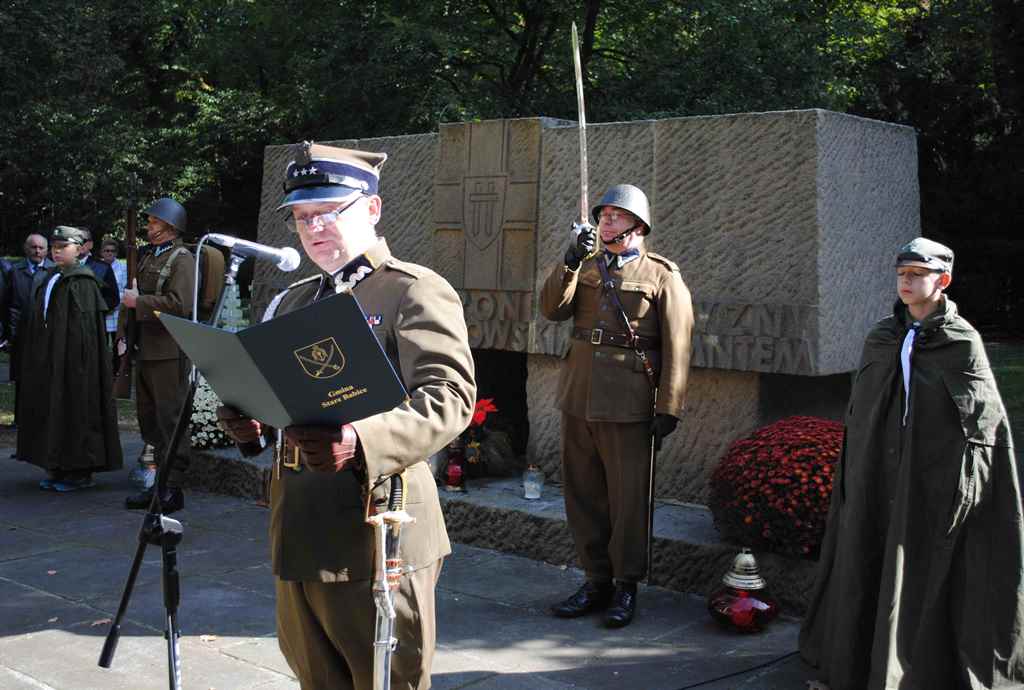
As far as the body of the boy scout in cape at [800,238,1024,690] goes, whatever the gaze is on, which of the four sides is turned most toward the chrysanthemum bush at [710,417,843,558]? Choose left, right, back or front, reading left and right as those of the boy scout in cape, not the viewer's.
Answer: right

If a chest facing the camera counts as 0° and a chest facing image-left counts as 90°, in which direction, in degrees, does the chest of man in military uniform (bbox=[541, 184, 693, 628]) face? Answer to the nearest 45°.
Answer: approximately 45°

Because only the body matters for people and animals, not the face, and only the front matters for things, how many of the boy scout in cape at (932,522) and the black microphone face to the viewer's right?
1

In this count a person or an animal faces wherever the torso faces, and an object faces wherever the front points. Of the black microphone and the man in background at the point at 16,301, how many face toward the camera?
1

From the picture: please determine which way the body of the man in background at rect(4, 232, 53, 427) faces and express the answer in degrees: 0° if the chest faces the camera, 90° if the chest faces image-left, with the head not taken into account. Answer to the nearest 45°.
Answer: approximately 0°

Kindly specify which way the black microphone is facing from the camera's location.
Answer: facing to the right of the viewer

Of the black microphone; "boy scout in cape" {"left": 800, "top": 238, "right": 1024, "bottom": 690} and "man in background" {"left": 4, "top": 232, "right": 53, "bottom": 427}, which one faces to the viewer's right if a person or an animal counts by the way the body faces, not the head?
the black microphone

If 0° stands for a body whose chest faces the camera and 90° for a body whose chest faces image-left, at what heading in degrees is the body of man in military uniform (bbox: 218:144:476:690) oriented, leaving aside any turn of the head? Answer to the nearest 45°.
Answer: approximately 45°

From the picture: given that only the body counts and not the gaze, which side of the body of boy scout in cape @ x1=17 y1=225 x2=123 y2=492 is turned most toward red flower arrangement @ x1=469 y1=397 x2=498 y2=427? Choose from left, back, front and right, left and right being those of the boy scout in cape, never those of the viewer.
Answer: left

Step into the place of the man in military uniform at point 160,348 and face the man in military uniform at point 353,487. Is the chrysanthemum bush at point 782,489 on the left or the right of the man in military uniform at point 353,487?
left
